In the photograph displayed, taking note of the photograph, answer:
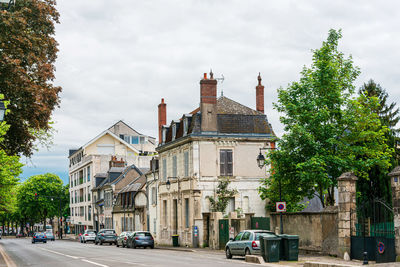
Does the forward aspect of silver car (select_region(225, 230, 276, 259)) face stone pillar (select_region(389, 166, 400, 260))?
no

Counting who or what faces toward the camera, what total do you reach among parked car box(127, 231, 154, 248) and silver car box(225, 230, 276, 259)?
0

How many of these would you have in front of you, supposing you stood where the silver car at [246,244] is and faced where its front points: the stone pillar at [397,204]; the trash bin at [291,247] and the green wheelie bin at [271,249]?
0

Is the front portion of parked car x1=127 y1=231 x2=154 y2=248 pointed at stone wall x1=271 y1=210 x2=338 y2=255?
no

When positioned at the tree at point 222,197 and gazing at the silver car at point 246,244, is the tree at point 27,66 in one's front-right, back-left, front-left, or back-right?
front-right

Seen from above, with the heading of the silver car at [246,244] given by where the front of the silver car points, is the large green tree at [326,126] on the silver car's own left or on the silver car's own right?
on the silver car's own right

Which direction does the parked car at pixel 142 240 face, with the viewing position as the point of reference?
facing away from the viewer and to the left of the viewer

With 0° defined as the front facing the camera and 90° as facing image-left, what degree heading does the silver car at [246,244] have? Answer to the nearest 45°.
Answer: approximately 135°

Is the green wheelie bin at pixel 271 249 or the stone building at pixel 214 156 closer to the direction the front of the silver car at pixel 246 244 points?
the stone building

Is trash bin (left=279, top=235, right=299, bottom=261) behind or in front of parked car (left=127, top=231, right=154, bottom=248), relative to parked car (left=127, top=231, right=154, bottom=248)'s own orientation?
behind

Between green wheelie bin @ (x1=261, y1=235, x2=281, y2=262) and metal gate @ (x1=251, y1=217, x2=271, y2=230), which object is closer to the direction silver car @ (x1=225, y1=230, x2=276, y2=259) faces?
the metal gate

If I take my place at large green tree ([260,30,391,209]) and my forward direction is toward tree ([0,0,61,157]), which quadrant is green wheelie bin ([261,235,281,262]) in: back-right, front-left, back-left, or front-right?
front-left
